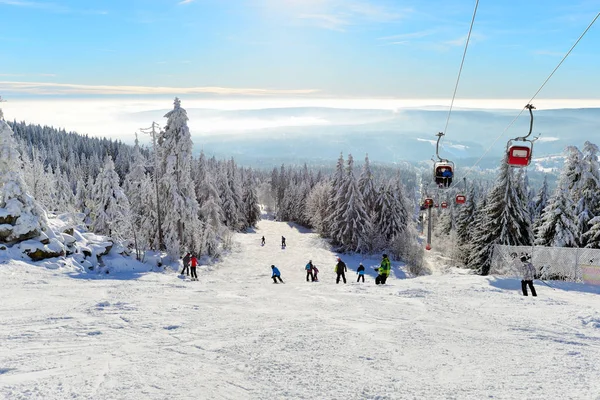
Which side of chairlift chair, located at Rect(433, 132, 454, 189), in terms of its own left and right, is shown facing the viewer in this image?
front

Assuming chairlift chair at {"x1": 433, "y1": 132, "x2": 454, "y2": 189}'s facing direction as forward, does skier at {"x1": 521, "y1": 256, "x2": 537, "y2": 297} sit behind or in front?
in front
